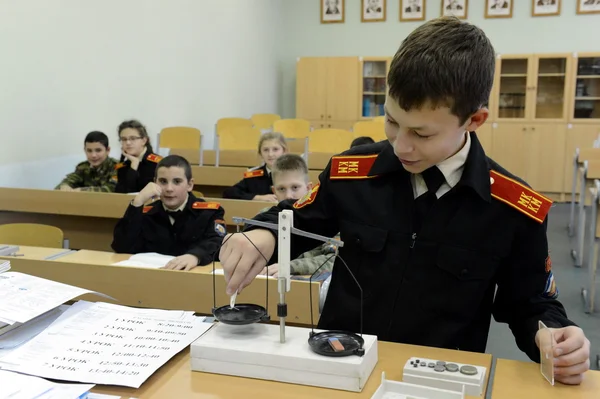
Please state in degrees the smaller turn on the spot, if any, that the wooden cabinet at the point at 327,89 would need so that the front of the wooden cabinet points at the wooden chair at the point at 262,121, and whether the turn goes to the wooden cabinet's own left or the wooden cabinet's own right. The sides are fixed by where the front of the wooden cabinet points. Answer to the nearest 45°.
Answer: approximately 45° to the wooden cabinet's own right

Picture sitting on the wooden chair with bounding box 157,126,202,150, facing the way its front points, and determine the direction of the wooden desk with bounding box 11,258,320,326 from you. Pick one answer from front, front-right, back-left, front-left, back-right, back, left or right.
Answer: front

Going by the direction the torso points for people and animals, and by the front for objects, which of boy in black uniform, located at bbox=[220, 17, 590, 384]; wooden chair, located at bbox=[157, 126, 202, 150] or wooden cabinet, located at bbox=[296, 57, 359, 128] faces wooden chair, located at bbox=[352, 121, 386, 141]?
the wooden cabinet

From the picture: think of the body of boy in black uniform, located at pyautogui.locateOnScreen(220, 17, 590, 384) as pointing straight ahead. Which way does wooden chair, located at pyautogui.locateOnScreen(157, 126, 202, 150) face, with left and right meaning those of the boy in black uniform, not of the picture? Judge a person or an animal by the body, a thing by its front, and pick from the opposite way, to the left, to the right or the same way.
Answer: the same way

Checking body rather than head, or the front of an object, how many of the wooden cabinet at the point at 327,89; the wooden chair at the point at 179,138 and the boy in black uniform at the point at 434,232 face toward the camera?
3

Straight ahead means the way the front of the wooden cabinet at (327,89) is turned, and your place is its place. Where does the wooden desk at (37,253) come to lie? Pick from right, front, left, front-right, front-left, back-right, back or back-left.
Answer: front

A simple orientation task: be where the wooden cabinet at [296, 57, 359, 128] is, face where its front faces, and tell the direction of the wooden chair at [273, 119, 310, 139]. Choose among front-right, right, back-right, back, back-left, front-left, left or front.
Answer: front

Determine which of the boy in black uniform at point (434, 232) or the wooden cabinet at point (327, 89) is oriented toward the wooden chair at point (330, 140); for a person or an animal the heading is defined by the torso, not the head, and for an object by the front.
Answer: the wooden cabinet

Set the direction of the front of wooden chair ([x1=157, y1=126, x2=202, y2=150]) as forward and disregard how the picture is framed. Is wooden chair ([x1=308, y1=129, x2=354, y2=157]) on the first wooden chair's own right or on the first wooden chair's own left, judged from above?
on the first wooden chair's own left

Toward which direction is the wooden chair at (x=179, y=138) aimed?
toward the camera

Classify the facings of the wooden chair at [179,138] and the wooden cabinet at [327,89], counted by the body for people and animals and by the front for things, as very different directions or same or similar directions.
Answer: same or similar directions

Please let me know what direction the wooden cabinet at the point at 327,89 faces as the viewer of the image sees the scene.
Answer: facing the viewer

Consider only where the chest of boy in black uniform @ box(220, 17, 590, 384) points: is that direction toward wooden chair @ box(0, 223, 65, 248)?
no

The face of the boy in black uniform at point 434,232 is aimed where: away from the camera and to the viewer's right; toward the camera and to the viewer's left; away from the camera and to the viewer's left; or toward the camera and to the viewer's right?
toward the camera and to the viewer's left

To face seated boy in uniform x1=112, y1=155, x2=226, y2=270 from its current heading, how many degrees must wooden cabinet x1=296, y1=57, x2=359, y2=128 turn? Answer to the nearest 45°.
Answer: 0° — it already faces them

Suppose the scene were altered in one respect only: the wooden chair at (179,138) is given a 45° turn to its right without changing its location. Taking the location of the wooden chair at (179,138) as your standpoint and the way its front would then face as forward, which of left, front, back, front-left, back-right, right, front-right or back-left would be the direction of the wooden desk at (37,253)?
front-left

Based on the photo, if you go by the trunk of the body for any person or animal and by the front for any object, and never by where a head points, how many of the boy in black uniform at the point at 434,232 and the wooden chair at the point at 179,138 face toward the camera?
2
